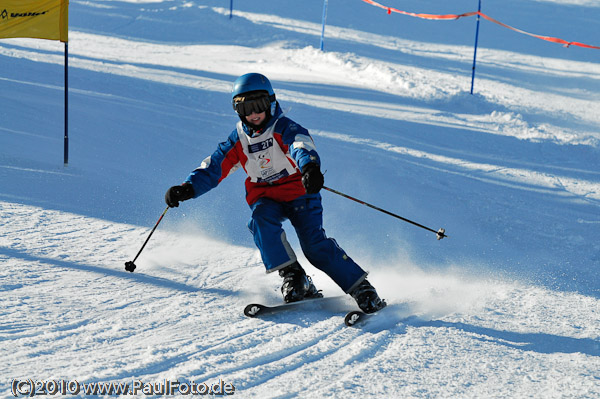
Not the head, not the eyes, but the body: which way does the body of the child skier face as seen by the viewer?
toward the camera

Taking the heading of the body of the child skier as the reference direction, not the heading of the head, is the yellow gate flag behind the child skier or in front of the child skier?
behind
